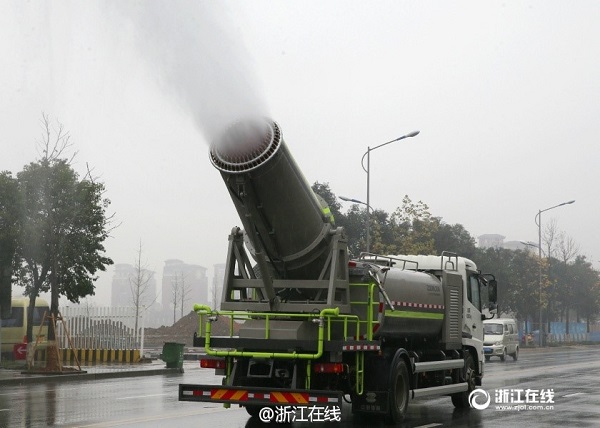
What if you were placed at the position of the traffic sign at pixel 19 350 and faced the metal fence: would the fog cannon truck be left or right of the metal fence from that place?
right

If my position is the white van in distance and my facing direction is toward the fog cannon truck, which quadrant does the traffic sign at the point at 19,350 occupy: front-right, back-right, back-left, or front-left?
front-right

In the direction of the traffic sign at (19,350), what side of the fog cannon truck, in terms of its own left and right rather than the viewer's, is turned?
left

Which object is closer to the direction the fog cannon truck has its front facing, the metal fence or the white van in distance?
the white van in distance

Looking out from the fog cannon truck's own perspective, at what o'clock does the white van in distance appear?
The white van in distance is roughly at 11 o'clock from the fog cannon truck.

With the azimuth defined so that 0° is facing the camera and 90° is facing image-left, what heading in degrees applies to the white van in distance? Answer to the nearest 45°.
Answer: approximately 45°

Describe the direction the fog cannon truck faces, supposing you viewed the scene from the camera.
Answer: facing away from the viewer and to the right of the viewer

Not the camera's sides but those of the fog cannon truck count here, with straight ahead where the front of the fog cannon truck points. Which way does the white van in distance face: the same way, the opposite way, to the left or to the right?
the opposite way

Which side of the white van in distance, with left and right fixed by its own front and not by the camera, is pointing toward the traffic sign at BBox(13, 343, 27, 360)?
front

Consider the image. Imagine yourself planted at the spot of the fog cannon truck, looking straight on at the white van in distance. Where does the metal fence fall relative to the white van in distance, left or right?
left

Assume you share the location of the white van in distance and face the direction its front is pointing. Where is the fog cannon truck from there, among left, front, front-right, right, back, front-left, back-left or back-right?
front-left

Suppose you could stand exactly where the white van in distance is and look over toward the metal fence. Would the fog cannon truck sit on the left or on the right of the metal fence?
left
